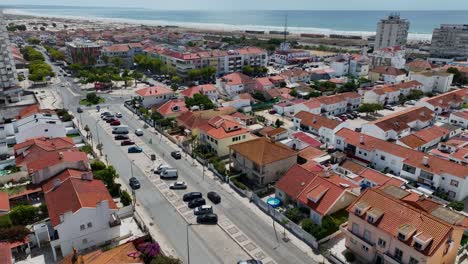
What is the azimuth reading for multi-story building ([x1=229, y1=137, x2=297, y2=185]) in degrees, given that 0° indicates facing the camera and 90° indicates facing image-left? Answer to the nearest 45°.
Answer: approximately 45°

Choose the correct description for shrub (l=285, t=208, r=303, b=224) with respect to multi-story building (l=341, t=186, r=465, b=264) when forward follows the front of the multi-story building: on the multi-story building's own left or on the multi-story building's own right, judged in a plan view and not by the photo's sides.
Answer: on the multi-story building's own right

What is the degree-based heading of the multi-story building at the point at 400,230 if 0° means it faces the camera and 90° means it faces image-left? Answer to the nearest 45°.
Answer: approximately 45°

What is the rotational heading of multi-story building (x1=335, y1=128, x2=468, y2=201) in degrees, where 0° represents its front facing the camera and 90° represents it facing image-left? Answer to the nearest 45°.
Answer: approximately 45°
